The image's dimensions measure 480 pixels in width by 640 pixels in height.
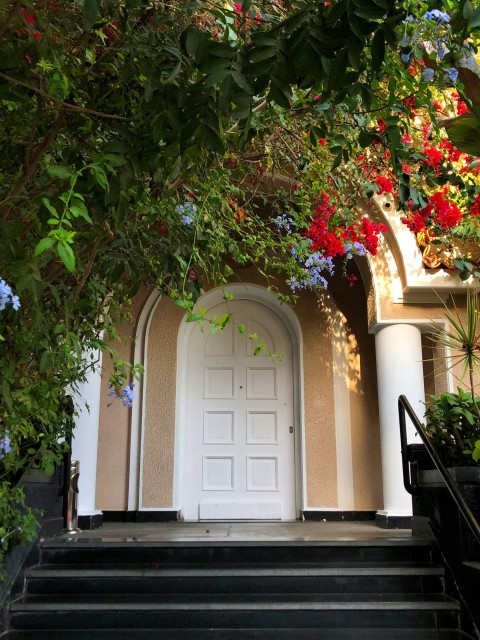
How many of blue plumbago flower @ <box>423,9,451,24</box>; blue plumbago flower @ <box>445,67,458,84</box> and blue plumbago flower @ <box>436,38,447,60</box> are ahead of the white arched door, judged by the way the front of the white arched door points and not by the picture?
3

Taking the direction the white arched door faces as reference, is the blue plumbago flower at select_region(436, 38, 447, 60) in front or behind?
in front

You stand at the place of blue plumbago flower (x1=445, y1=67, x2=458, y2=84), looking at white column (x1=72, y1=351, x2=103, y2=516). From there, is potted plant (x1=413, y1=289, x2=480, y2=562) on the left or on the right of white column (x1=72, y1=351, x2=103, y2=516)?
right

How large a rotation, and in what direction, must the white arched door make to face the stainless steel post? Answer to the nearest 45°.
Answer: approximately 45° to its right

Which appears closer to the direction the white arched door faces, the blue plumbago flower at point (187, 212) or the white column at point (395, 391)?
the blue plumbago flower

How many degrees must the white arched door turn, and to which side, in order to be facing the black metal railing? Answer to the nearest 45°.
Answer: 0° — it already faces it

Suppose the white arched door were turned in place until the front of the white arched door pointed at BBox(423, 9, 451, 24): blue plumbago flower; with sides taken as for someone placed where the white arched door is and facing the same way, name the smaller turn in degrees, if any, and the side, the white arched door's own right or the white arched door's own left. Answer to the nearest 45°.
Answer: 0° — it already faces it

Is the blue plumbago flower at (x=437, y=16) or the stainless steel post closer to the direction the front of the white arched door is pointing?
the blue plumbago flower

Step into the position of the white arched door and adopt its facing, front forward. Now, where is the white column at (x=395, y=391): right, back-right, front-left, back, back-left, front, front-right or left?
front-left

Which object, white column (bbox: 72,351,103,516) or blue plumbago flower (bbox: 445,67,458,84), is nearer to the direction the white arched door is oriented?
the blue plumbago flower

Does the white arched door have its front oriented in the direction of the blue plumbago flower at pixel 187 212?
yes

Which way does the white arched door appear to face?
toward the camera

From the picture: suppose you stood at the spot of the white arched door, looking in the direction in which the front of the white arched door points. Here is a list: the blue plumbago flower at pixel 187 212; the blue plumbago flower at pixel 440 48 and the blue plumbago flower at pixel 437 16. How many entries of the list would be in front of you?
3

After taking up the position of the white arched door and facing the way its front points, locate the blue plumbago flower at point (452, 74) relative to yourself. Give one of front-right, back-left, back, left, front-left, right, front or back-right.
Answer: front

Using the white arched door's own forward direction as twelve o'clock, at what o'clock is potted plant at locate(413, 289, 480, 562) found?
The potted plant is roughly at 11 o'clock from the white arched door.

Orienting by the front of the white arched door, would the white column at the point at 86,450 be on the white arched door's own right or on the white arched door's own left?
on the white arched door's own right
